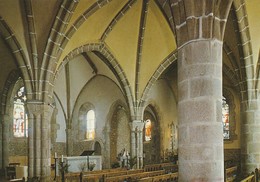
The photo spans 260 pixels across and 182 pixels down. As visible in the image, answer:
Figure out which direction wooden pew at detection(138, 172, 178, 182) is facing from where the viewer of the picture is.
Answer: facing away from the viewer and to the left of the viewer

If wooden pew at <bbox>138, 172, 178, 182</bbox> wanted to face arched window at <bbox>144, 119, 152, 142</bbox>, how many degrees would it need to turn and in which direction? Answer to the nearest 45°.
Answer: approximately 45° to its right

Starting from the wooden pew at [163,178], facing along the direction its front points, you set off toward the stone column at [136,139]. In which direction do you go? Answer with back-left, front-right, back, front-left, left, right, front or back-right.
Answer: front-right

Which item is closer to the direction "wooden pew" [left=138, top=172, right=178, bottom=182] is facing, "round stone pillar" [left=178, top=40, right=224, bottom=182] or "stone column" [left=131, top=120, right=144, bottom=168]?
the stone column

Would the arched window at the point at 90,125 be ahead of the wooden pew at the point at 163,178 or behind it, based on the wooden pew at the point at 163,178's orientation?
ahead

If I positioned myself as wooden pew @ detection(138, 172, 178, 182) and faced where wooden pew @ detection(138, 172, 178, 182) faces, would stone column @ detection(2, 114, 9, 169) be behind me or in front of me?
in front

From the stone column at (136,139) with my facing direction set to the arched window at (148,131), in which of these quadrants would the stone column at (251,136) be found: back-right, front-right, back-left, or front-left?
back-right

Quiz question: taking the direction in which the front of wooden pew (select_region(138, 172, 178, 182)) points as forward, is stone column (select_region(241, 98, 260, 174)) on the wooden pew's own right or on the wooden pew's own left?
on the wooden pew's own right
